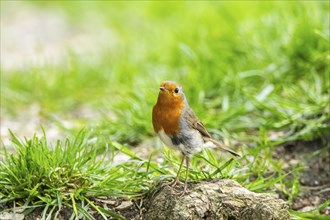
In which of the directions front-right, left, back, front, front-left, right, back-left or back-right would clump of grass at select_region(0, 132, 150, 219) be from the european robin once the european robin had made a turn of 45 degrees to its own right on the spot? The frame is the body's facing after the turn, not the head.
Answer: front

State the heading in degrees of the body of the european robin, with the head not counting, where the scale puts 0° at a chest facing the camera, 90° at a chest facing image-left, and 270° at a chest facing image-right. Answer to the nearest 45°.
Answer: approximately 45°
